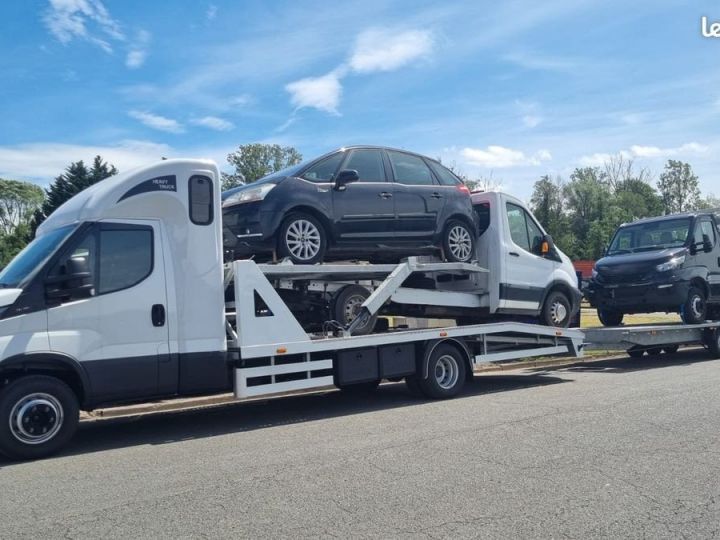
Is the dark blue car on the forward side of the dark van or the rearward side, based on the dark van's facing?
on the forward side

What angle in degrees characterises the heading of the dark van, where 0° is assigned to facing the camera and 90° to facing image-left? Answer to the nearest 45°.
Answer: approximately 45°

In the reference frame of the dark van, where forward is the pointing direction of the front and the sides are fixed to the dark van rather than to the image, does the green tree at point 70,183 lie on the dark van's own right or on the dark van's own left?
on the dark van's own right

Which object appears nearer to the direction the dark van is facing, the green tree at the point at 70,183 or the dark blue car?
the dark blue car
